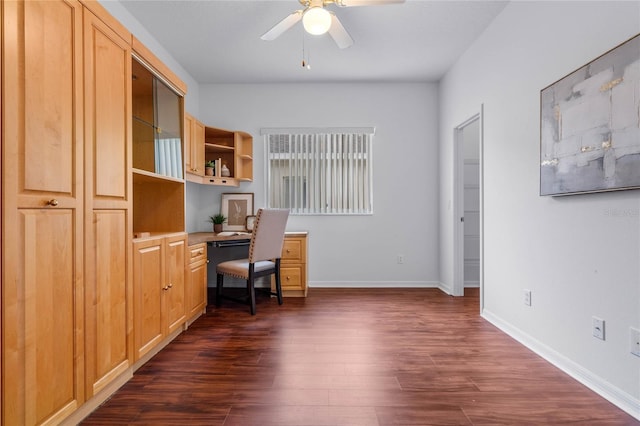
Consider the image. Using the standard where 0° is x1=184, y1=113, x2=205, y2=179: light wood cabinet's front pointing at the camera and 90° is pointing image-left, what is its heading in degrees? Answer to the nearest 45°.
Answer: approximately 315°

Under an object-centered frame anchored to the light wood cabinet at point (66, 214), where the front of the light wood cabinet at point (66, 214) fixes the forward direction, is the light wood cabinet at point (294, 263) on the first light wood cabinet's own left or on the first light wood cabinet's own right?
on the first light wood cabinet's own left

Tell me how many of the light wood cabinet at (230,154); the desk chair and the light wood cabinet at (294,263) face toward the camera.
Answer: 2

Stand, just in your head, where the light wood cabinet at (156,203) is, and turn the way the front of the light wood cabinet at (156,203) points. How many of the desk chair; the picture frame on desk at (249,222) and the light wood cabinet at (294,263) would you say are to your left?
3

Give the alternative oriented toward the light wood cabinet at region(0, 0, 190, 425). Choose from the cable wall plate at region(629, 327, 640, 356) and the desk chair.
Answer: the cable wall plate

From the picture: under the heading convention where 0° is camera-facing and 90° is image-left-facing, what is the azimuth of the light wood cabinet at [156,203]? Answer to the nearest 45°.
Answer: approximately 315°

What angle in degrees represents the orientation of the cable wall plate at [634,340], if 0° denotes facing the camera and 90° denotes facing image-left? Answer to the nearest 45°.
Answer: approximately 45°

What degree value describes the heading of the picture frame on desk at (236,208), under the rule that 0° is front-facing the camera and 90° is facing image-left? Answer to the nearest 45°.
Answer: approximately 0°

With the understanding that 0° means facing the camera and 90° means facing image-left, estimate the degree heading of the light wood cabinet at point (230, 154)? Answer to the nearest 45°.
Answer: approximately 0°

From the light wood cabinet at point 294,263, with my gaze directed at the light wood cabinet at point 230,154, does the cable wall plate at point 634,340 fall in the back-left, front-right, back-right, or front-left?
back-left

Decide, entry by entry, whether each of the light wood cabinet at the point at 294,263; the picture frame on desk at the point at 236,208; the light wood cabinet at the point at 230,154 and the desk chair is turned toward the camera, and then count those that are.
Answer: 3
